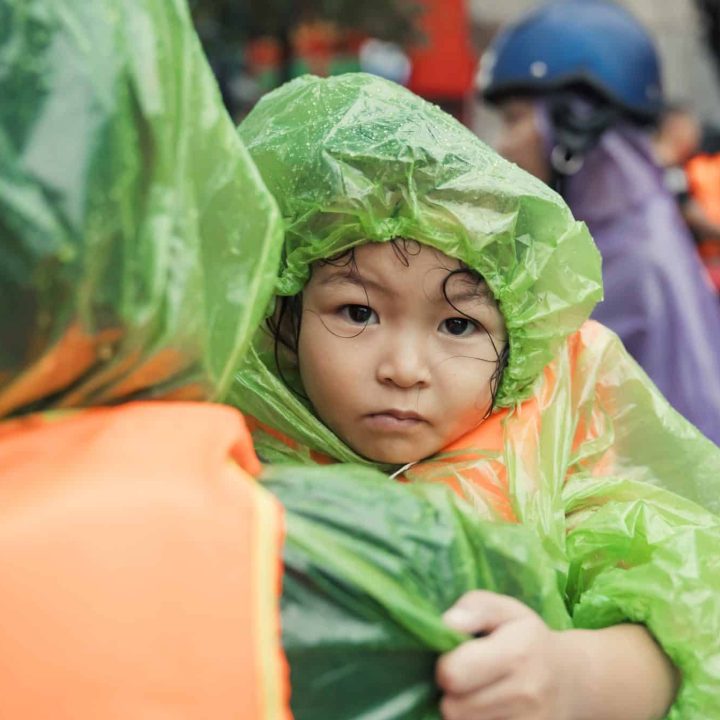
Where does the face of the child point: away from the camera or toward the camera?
toward the camera

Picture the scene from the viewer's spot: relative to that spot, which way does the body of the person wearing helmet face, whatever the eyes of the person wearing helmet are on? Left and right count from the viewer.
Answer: facing to the left of the viewer

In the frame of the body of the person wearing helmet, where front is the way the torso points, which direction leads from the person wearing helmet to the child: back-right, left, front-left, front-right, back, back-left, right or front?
left

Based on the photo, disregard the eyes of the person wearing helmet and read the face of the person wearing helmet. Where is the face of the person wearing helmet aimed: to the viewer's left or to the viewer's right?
to the viewer's left

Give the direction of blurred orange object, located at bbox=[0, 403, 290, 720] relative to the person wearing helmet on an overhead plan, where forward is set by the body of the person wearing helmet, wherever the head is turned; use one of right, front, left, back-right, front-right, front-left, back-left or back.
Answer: left
